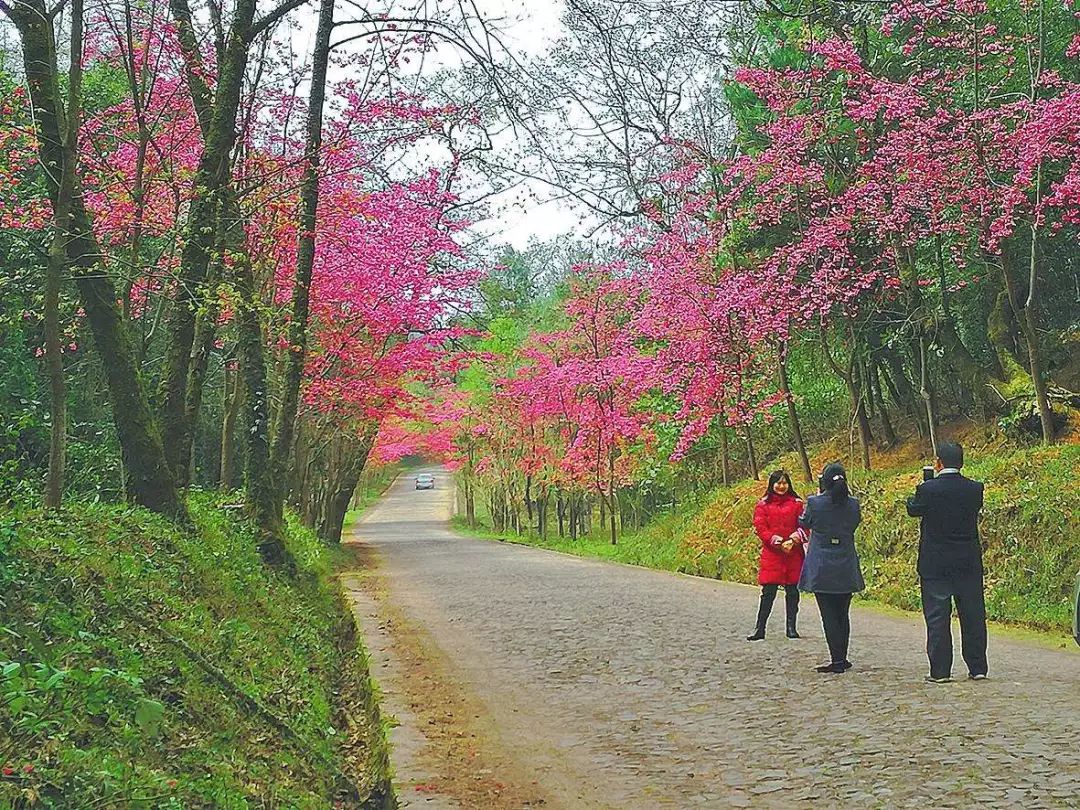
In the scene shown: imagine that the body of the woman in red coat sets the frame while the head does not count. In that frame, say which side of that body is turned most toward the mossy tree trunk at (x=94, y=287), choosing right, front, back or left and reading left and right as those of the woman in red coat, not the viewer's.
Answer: right

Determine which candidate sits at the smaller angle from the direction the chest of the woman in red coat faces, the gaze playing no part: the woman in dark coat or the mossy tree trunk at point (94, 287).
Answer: the woman in dark coat

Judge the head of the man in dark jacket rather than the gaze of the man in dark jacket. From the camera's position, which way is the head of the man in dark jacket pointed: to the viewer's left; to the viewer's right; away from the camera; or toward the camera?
away from the camera

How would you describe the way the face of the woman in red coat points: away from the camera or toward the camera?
toward the camera

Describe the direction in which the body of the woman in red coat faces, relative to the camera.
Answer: toward the camera

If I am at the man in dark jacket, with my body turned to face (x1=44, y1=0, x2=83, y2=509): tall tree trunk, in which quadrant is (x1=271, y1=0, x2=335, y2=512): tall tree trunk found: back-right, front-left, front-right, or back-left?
front-right

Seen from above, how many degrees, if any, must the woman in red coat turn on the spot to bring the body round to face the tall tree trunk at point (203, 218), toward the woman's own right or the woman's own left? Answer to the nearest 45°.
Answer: approximately 90° to the woman's own right

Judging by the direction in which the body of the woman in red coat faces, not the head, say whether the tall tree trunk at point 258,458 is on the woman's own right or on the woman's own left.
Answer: on the woman's own right

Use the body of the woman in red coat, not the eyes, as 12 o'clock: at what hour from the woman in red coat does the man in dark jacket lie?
The man in dark jacket is roughly at 11 o'clock from the woman in red coat.

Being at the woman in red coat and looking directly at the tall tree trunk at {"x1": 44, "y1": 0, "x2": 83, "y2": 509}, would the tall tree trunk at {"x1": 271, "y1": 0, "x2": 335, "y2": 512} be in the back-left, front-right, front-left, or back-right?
front-right

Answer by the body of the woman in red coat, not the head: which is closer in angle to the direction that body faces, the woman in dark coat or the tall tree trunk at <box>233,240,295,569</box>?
the woman in dark coat
